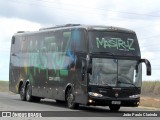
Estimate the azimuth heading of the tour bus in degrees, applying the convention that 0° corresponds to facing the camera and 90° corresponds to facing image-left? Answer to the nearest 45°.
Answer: approximately 315°
